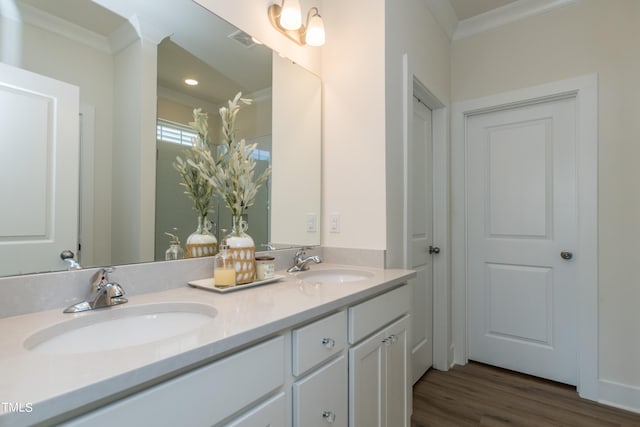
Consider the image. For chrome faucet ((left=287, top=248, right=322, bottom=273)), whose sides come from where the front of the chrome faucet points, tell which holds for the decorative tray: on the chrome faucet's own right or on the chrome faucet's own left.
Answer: on the chrome faucet's own right

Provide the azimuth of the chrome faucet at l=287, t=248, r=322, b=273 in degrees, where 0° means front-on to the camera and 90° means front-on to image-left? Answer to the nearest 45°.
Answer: approximately 315°

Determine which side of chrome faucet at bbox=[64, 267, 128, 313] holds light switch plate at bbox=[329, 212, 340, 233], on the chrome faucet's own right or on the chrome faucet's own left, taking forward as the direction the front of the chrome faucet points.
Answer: on the chrome faucet's own left

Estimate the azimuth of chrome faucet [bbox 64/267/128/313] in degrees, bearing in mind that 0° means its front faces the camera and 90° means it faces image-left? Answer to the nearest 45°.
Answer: approximately 315°

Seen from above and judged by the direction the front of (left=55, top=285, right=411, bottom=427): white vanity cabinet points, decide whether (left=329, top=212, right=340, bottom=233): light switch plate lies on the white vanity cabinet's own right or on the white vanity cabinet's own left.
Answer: on the white vanity cabinet's own left

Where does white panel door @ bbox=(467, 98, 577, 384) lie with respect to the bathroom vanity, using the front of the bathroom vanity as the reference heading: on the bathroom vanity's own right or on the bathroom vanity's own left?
on the bathroom vanity's own left
